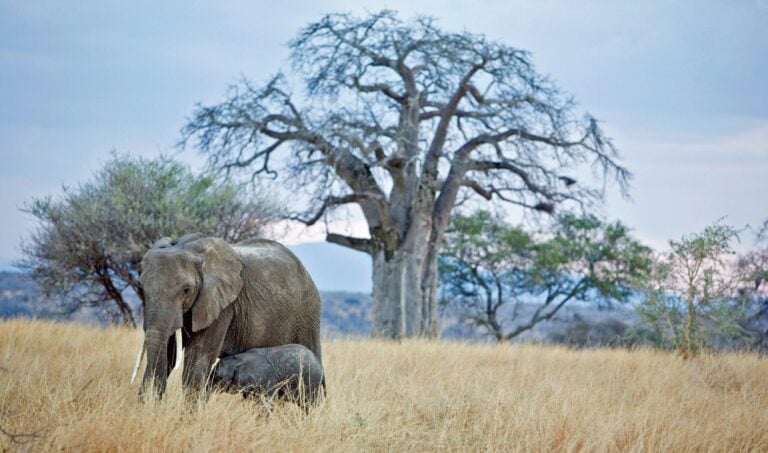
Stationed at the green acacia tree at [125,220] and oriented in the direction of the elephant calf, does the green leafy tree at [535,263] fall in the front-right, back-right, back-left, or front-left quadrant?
back-left

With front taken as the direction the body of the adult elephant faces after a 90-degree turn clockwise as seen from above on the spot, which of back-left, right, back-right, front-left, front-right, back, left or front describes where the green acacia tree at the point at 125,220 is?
front-right

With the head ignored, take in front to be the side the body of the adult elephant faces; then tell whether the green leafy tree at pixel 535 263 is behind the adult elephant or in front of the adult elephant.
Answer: behind

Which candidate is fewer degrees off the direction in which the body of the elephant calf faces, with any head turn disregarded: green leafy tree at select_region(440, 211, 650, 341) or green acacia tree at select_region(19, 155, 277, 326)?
the green acacia tree

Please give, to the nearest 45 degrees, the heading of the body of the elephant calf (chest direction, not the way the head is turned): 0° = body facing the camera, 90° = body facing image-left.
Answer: approximately 90°

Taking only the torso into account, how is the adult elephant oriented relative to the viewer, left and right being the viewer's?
facing the viewer and to the left of the viewer

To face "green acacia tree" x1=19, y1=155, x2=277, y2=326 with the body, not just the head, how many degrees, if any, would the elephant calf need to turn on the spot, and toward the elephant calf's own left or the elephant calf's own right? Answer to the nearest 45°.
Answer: approximately 90° to the elephant calf's own right

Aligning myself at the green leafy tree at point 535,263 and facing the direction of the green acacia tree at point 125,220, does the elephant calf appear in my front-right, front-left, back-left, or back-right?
front-left

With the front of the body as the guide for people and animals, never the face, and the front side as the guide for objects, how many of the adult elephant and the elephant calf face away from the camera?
0
